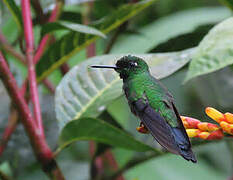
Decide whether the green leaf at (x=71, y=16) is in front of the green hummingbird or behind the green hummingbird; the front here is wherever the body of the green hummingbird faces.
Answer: in front

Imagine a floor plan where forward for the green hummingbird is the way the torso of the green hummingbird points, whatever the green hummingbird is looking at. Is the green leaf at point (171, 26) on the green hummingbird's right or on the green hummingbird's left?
on the green hummingbird's right

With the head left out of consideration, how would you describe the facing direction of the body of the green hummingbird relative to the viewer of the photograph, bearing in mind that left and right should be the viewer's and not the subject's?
facing away from the viewer and to the left of the viewer
